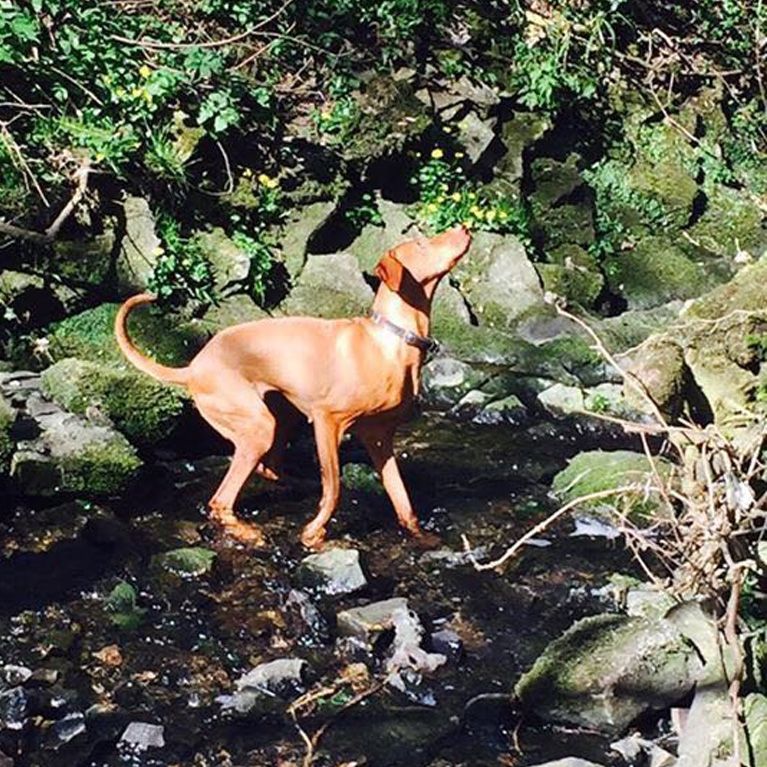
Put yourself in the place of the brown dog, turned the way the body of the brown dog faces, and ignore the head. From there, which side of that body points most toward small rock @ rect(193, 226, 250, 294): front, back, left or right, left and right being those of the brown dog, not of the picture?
left

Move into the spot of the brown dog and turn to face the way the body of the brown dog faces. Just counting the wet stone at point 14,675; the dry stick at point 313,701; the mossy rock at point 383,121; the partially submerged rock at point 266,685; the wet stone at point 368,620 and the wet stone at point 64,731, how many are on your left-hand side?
1

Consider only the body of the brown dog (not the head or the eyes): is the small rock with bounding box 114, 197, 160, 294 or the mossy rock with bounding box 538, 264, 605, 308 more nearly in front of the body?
the mossy rock

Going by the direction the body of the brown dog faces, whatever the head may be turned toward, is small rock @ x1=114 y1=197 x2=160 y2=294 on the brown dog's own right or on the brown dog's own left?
on the brown dog's own left

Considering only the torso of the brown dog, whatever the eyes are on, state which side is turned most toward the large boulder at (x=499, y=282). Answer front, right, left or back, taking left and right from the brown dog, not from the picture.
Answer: left

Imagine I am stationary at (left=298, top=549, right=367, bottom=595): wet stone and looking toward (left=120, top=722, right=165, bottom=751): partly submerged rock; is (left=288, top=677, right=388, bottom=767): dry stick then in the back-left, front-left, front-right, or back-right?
front-left

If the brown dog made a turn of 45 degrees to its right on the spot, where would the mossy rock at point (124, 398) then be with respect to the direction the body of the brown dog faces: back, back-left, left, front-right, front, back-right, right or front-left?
back

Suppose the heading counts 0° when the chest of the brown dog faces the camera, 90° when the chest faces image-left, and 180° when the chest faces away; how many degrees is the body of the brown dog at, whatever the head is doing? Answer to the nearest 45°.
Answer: approximately 270°

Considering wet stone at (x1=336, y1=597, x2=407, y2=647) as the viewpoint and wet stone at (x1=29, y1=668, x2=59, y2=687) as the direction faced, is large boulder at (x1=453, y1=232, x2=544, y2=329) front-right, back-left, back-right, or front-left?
back-right

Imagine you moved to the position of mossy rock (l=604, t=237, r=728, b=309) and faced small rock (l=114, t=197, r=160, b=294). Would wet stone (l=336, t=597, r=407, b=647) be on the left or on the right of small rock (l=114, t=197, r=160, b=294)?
left

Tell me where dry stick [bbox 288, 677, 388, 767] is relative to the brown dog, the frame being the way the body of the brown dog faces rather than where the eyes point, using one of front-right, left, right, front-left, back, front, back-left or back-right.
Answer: right

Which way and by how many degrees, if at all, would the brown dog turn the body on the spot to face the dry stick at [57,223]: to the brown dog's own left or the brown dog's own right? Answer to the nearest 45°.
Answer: approximately 135° to the brown dog's own left

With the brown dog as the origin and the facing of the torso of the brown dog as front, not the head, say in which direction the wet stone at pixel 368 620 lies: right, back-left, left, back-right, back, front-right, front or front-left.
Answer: right

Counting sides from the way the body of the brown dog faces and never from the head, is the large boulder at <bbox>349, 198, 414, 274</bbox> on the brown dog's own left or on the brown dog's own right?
on the brown dog's own left

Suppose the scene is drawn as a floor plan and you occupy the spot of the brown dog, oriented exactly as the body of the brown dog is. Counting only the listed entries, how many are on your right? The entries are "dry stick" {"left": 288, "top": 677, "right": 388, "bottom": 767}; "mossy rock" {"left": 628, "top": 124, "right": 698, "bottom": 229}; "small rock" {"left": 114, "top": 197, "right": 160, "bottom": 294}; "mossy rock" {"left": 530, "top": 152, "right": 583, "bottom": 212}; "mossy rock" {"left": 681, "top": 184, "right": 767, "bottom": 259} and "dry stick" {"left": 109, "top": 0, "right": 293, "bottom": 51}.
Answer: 1

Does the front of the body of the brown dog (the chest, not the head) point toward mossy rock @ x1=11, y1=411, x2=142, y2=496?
no

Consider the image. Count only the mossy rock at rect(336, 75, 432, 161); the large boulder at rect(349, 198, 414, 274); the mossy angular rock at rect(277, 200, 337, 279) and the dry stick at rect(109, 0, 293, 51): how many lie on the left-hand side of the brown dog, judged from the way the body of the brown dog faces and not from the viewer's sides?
4

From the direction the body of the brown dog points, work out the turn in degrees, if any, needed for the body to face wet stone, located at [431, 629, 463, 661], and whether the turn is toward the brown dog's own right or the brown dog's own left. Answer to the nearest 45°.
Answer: approximately 90° to the brown dog's own right

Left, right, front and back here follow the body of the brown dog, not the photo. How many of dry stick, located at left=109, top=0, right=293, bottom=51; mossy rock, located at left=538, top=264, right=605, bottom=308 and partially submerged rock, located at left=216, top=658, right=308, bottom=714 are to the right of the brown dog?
1
